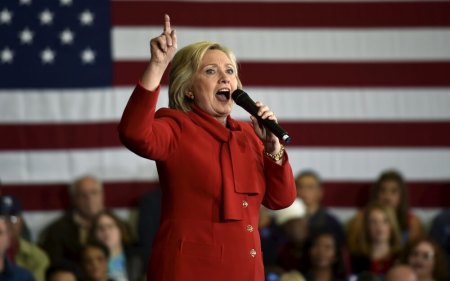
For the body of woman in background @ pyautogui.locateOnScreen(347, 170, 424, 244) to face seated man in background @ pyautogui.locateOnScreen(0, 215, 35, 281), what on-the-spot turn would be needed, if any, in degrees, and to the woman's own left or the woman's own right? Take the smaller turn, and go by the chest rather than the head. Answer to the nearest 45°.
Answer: approximately 45° to the woman's own right

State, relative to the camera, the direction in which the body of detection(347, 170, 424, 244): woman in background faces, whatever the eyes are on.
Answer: toward the camera

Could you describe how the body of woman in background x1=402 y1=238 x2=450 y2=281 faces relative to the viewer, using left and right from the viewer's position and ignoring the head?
facing the viewer and to the left of the viewer

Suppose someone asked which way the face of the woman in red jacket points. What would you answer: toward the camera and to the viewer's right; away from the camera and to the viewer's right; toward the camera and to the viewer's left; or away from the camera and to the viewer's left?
toward the camera and to the viewer's right

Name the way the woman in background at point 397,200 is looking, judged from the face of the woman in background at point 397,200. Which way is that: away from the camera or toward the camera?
toward the camera

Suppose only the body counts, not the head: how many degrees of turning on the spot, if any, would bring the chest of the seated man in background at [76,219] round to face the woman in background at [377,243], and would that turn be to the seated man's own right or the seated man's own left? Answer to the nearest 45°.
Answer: approximately 45° to the seated man's own left

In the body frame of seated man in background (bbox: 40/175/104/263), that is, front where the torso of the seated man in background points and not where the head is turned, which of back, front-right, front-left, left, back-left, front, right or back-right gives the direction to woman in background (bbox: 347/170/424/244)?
front-left

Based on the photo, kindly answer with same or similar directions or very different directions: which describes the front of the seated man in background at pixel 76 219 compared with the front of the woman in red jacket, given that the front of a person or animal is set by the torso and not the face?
same or similar directions

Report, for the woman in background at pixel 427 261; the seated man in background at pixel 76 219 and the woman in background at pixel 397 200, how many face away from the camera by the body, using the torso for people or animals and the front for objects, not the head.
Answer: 0

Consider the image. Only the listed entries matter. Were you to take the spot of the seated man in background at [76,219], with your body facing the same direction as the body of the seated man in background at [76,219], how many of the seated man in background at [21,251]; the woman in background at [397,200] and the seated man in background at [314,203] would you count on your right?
1

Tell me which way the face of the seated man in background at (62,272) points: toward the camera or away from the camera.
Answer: toward the camera

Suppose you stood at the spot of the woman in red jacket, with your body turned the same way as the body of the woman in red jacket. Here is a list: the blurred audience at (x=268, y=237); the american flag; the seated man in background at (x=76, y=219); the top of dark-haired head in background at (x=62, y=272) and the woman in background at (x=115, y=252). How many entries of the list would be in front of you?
0

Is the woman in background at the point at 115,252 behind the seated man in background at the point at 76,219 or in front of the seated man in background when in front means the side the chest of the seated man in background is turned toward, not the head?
in front

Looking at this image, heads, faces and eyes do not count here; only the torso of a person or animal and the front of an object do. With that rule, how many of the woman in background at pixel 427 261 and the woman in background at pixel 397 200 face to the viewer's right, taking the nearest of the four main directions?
0

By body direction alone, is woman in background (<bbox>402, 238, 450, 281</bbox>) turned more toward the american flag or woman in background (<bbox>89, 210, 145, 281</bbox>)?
the woman in background

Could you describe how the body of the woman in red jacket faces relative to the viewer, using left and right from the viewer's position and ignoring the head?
facing the viewer and to the right of the viewer
